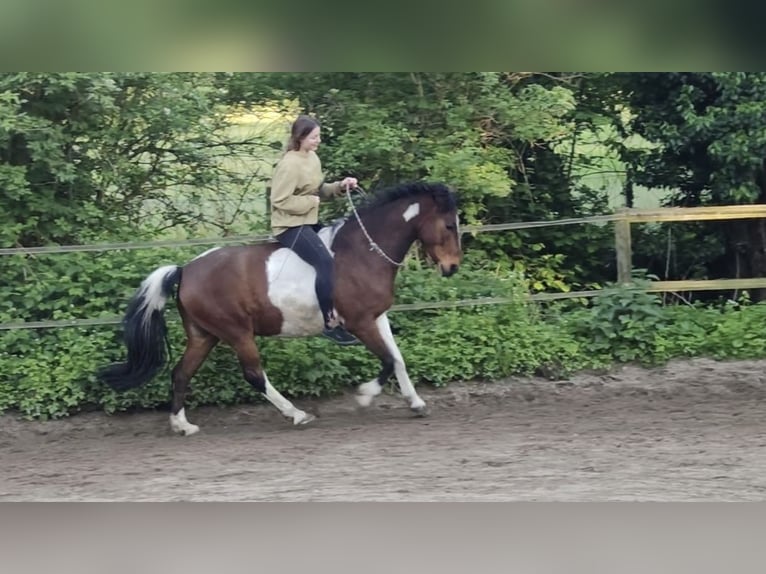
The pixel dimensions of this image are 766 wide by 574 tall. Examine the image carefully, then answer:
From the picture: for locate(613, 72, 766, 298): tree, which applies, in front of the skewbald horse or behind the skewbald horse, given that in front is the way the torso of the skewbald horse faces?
in front

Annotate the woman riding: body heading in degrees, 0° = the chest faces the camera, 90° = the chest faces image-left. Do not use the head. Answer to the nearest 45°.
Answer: approximately 270°

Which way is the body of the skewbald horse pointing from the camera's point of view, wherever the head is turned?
to the viewer's right
